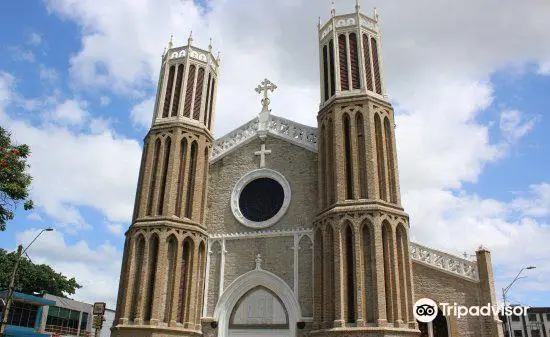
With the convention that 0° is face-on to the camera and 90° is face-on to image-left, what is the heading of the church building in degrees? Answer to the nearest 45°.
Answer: approximately 0°
